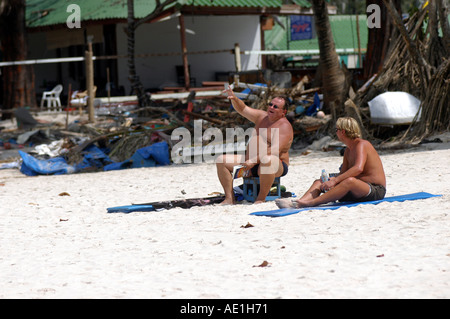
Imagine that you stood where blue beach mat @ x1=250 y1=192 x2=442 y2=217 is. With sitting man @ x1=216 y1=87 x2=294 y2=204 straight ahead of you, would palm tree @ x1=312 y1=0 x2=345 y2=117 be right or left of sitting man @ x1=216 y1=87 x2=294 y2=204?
right

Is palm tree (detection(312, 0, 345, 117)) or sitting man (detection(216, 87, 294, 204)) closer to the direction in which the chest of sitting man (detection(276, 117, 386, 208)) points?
the sitting man

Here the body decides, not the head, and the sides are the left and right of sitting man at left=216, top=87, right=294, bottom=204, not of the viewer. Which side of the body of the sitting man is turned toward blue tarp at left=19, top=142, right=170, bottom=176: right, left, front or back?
right

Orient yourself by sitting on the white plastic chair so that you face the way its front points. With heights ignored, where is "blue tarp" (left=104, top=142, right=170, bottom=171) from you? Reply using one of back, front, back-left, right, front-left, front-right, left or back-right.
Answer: front-left

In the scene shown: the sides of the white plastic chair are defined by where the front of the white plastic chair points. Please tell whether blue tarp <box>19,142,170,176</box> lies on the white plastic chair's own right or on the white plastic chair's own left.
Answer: on the white plastic chair's own left

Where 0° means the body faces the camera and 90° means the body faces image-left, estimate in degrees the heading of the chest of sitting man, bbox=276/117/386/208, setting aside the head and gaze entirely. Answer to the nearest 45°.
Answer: approximately 90°

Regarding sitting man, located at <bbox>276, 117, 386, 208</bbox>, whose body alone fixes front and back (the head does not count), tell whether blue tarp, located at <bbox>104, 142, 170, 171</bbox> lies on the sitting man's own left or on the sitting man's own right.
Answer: on the sitting man's own right

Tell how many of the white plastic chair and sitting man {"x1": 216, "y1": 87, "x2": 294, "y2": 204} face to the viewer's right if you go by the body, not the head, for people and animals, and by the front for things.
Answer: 0

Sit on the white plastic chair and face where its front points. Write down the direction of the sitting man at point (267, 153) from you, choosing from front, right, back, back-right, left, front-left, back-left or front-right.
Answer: front-left

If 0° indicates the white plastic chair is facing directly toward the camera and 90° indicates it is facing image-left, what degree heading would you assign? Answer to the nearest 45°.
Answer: approximately 45°

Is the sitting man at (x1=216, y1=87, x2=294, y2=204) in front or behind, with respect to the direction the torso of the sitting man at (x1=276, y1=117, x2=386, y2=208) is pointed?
in front

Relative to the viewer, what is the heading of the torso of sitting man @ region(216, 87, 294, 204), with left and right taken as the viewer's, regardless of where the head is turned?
facing the viewer and to the left of the viewer

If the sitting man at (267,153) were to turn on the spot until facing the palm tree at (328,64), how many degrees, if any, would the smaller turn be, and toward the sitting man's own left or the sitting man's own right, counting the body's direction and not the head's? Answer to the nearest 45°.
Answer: approximately 135° to the sitting man's own right
